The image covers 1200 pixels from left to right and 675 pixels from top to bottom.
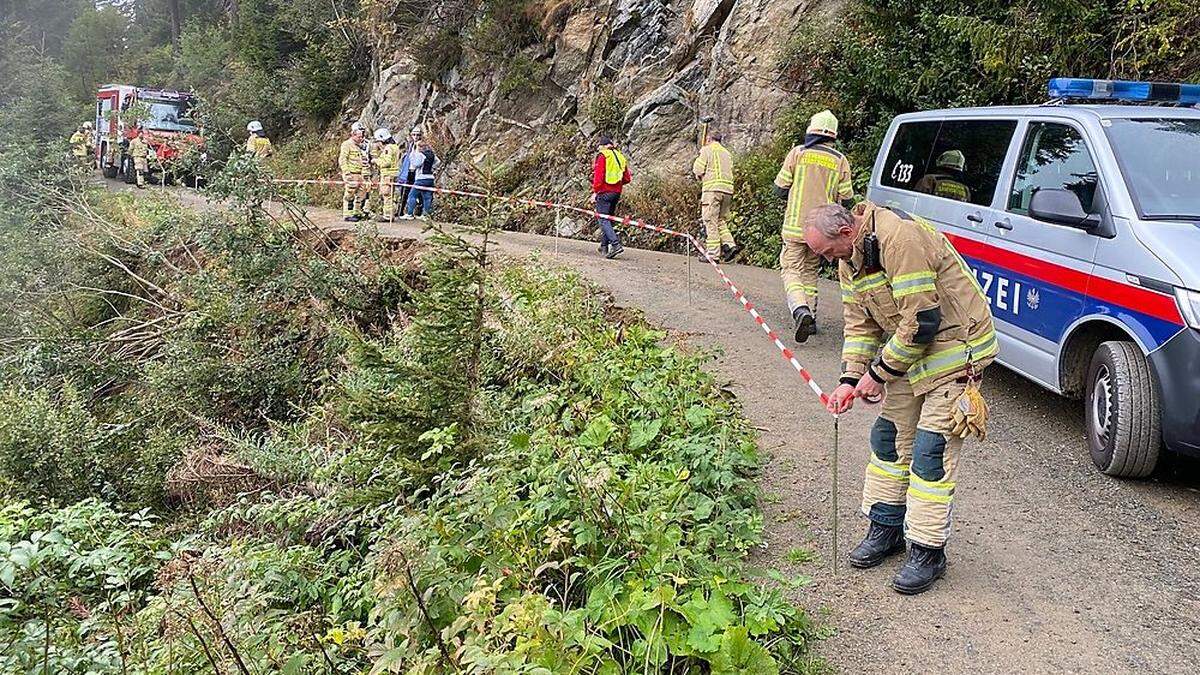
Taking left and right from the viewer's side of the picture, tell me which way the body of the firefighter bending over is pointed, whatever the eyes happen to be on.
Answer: facing the viewer and to the left of the viewer

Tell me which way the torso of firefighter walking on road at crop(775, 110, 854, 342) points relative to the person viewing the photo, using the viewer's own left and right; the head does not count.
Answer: facing away from the viewer

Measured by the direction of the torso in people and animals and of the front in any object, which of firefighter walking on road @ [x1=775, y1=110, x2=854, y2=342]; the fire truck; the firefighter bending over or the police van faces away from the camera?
the firefighter walking on road

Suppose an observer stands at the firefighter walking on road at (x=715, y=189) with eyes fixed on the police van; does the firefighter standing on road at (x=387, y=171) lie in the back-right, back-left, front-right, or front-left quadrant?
back-right

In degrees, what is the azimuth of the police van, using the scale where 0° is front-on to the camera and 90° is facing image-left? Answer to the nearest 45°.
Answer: approximately 315°

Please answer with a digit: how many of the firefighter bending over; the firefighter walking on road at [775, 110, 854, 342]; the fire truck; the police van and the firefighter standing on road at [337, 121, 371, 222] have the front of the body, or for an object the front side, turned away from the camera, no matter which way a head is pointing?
1

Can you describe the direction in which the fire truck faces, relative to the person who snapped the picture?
facing the viewer and to the right of the viewer

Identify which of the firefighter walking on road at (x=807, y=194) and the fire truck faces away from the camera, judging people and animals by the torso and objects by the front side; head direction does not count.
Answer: the firefighter walking on road

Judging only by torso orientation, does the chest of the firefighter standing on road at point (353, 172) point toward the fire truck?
no

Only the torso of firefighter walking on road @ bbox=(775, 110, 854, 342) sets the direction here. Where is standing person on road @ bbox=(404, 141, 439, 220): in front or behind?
in front

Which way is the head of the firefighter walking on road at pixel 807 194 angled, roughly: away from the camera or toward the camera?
away from the camera

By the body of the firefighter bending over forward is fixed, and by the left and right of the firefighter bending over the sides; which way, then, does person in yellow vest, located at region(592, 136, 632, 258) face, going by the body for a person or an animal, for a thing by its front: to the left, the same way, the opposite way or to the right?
to the right

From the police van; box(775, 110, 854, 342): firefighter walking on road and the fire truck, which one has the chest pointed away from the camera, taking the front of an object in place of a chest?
the firefighter walking on road

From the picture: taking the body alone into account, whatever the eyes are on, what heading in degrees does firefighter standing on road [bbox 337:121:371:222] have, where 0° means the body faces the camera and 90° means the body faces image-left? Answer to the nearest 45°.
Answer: approximately 315°

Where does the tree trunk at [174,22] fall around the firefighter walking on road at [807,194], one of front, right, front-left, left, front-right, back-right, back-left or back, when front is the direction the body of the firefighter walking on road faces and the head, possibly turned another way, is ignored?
front-left

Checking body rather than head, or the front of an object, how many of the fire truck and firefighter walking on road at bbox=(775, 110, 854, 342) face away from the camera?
1
